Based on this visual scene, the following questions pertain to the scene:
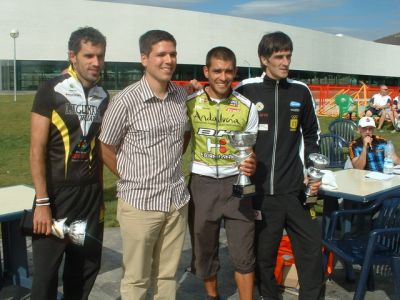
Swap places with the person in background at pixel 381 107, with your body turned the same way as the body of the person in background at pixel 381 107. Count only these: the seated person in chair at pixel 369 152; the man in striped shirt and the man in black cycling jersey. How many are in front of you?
3

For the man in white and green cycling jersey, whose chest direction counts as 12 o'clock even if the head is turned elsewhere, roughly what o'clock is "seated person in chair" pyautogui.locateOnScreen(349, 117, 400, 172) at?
The seated person in chair is roughly at 7 o'clock from the man in white and green cycling jersey.

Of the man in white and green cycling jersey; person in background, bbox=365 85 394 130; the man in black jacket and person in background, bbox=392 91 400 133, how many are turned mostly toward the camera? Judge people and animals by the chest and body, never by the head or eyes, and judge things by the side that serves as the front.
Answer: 4

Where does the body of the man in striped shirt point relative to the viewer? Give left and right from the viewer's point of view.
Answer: facing the viewer and to the right of the viewer

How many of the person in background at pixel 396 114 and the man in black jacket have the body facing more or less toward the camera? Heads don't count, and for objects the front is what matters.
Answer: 2

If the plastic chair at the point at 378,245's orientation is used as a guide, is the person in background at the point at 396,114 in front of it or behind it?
behind

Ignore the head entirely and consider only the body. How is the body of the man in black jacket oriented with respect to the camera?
toward the camera

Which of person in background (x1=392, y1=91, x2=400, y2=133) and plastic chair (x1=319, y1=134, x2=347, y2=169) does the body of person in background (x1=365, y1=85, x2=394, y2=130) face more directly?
the plastic chair

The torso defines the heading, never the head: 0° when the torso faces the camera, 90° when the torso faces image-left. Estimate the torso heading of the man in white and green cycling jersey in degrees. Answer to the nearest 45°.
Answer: approximately 0°

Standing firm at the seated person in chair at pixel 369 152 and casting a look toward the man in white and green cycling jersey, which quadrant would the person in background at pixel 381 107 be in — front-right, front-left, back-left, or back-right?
back-right

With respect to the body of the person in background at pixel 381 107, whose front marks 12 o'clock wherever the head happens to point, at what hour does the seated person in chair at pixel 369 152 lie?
The seated person in chair is roughly at 12 o'clock from the person in background.

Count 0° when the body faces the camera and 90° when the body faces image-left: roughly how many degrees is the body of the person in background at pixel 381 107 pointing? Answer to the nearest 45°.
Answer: approximately 0°
